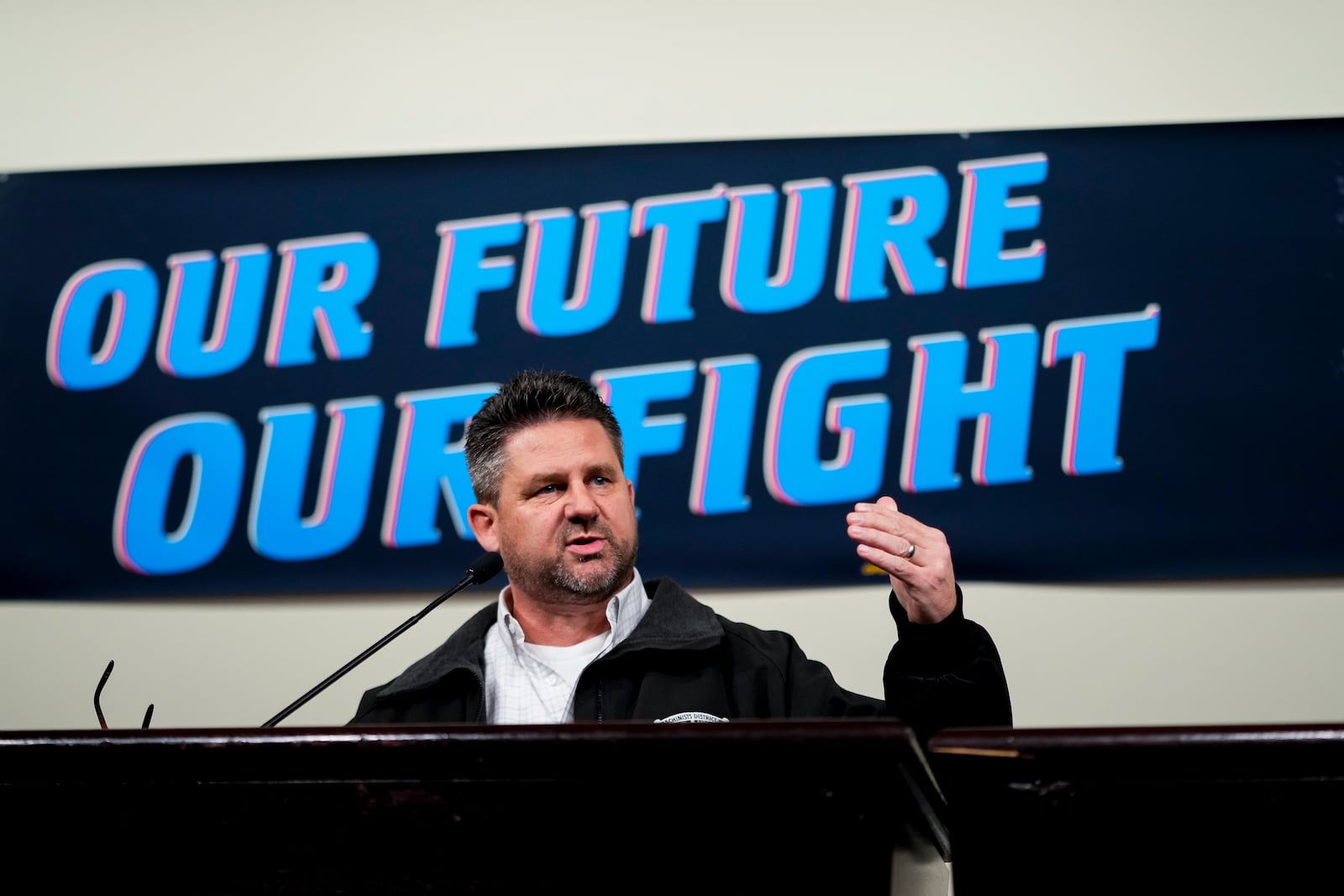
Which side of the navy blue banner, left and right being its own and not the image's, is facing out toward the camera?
front

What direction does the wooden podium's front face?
toward the camera

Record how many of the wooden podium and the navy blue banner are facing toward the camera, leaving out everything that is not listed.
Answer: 2

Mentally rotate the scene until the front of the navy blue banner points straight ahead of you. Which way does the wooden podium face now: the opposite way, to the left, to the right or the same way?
the same way

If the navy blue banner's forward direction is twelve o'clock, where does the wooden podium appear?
The wooden podium is roughly at 12 o'clock from the navy blue banner.

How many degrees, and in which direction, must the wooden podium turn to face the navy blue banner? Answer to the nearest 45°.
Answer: approximately 180°
